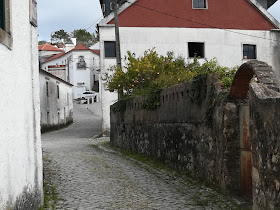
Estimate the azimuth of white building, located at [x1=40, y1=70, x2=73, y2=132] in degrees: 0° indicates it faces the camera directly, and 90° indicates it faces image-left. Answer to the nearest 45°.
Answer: approximately 315°

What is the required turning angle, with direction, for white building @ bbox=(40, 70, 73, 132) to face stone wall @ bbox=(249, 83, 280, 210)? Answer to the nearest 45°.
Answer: approximately 45° to its right

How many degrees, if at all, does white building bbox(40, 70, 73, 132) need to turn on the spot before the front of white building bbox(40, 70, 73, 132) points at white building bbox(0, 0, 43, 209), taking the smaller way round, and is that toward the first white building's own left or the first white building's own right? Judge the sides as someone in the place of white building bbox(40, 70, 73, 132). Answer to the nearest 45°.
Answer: approximately 45° to the first white building's own right
